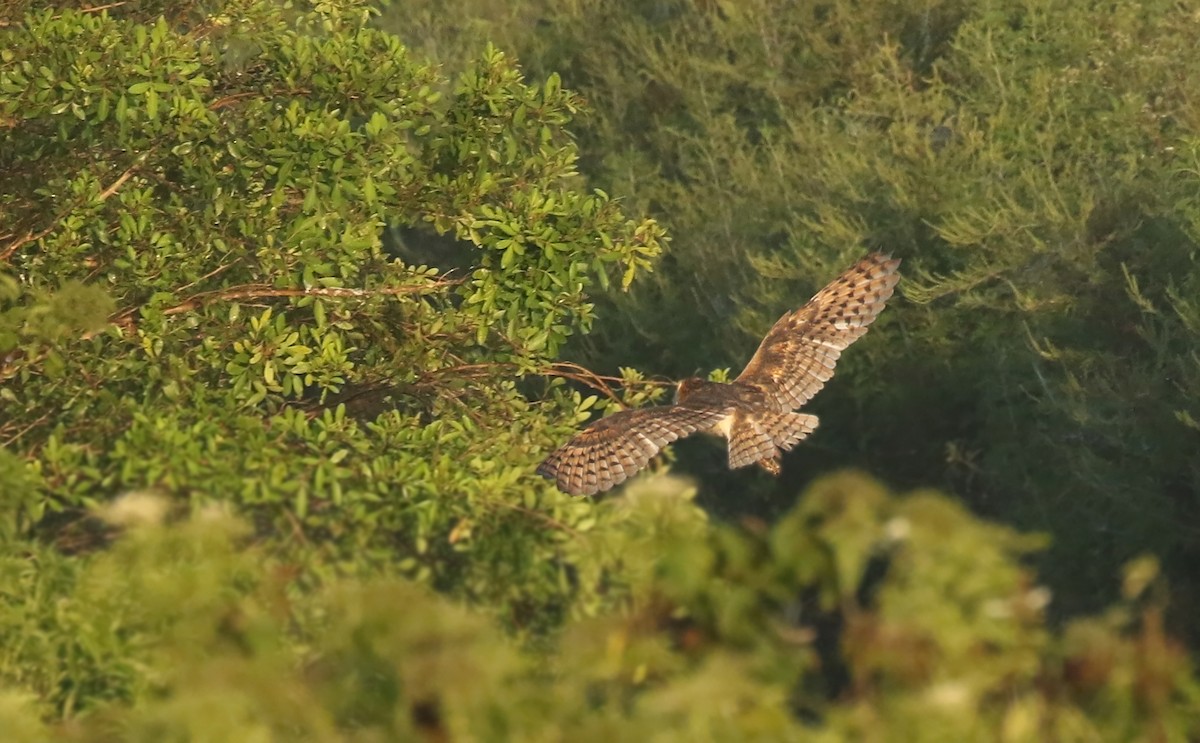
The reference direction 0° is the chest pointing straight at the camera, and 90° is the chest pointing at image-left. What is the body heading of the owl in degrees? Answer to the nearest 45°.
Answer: approximately 135°
